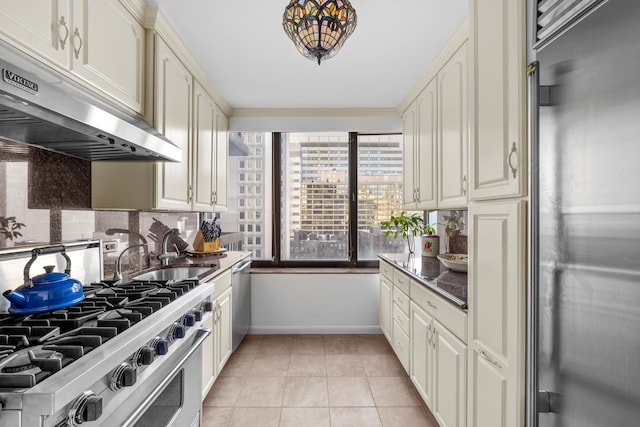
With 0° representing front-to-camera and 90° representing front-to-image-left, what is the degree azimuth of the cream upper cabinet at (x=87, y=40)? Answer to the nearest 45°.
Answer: approximately 315°

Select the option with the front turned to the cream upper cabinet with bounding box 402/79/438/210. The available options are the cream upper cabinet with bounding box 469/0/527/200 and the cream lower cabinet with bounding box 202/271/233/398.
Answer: the cream lower cabinet

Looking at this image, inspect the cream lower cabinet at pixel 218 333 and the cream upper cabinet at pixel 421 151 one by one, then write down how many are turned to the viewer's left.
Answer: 1

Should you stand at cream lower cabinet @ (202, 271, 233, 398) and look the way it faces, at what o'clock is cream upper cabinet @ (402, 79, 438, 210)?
The cream upper cabinet is roughly at 12 o'clock from the cream lower cabinet.

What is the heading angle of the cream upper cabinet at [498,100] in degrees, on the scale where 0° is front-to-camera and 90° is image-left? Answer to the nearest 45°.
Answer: approximately 45°

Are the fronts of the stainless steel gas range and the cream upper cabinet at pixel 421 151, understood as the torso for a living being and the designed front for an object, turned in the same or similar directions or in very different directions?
very different directions

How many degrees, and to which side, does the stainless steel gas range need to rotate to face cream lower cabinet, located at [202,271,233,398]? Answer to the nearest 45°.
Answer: approximately 90° to its left

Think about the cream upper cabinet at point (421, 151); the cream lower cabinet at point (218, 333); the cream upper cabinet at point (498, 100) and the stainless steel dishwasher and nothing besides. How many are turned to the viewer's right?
2

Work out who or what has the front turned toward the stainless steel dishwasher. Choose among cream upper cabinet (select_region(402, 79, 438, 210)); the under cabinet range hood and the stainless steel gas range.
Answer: the cream upper cabinet

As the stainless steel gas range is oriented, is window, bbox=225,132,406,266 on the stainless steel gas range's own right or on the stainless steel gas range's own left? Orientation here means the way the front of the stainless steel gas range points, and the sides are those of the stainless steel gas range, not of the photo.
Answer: on the stainless steel gas range's own left

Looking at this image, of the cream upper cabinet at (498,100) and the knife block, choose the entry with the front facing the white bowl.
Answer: the knife block

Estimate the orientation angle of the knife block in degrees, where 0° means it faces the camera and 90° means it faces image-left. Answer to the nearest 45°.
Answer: approximately 315°

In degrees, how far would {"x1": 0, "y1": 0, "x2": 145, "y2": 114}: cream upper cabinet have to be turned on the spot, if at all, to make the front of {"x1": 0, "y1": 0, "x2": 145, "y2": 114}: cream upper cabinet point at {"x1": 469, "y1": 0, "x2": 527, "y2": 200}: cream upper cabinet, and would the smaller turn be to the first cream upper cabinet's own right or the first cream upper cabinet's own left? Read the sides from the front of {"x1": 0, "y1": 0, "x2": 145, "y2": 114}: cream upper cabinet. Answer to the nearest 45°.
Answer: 0° — it already faces it

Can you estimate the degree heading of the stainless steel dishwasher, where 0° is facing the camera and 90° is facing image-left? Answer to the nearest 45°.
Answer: approximately 270°
